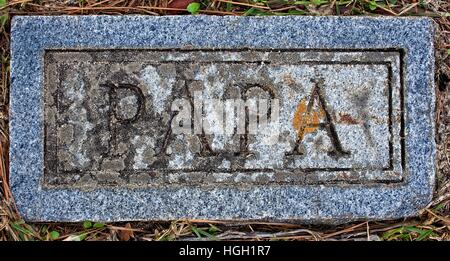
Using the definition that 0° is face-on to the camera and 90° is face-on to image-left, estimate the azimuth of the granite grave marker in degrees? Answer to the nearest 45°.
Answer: approximately 0°
